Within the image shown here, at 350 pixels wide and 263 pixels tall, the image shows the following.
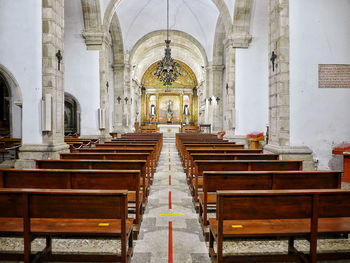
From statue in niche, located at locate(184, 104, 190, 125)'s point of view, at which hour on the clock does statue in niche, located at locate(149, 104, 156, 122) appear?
statue in niche, located at locate(149, 104, 156, 122) is roughly at 3 o'clock from statue in niche, located at locate(184, 104, 190, 125).

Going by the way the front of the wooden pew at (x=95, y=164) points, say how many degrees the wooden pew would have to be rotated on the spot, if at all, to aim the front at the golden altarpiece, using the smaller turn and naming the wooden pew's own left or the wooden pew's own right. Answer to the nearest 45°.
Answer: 0° — it already faces it

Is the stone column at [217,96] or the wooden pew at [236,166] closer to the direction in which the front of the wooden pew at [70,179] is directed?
the stone column

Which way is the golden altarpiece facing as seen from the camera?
toward the camera

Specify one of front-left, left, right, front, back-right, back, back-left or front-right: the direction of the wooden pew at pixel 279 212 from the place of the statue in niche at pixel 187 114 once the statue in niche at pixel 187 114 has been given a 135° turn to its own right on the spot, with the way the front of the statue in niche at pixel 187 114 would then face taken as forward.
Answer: back-left

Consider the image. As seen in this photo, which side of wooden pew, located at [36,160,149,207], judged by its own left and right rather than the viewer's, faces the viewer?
back

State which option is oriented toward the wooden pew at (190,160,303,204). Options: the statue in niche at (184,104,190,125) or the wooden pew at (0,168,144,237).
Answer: the statue in niche

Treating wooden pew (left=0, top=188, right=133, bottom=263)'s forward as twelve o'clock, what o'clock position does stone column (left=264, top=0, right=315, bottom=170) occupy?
The stone column is roughly at 2 o'clock from the wooden pew.

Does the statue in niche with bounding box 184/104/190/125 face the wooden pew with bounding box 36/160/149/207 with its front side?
yes

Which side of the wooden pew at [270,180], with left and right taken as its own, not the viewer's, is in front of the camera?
back

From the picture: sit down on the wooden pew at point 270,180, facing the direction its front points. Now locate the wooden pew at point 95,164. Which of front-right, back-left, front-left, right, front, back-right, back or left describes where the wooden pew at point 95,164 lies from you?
left

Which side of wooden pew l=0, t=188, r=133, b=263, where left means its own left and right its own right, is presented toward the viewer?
back

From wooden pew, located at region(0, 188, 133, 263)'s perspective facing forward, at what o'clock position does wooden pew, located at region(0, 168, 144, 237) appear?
wooden pew, located at region(0, 168, 144, 237) is roughly at 12 o'clock from wooden pew, located at region(0, 188, 133, 263).

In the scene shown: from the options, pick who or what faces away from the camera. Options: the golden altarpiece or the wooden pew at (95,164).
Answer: the wooden pew

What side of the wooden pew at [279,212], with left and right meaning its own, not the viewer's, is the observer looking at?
back

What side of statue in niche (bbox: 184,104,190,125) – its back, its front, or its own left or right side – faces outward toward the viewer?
front

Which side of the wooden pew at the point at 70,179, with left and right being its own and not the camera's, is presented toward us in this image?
back

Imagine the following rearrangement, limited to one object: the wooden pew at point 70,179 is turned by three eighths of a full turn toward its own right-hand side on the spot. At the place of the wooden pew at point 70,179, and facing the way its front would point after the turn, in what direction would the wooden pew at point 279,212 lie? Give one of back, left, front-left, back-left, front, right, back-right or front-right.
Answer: front

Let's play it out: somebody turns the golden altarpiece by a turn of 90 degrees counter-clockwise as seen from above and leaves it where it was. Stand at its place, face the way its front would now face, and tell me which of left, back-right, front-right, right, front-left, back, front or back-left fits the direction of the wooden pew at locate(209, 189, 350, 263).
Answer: right

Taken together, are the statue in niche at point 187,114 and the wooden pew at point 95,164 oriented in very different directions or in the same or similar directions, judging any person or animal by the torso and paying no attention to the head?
very different directions

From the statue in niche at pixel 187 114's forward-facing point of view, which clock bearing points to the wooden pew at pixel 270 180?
The wooden pew is roughly at 12 o'clock from the statue in niche.

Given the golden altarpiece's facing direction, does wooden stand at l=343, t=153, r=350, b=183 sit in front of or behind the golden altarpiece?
in front
